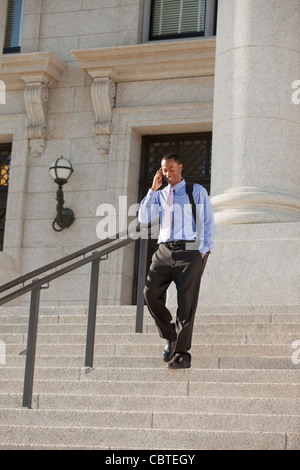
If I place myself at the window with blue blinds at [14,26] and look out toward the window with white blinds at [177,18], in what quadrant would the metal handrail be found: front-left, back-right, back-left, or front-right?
front-right

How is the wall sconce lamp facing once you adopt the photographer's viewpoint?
facing the viewer and to the left of the viewer

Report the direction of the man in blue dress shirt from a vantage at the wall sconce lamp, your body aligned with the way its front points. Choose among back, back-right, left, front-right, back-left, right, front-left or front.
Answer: front-left
